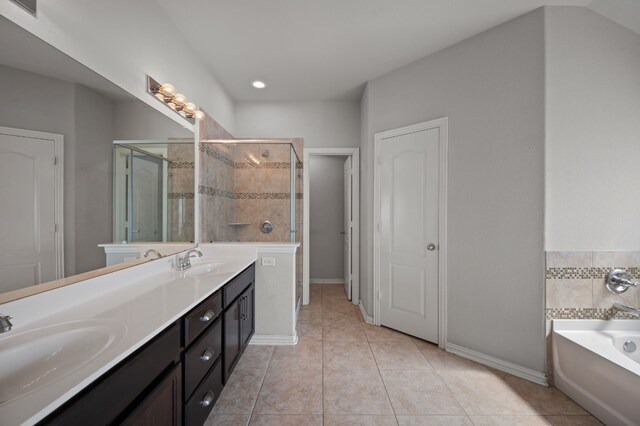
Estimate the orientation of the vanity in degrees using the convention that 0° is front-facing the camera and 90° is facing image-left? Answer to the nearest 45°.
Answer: approximately 315°

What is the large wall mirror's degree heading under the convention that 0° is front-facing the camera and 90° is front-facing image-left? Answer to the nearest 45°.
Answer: approximately 315°

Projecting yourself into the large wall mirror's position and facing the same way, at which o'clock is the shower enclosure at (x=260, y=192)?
The shower enclosure is roughly at 9 o'clock from the large wall mirror.
